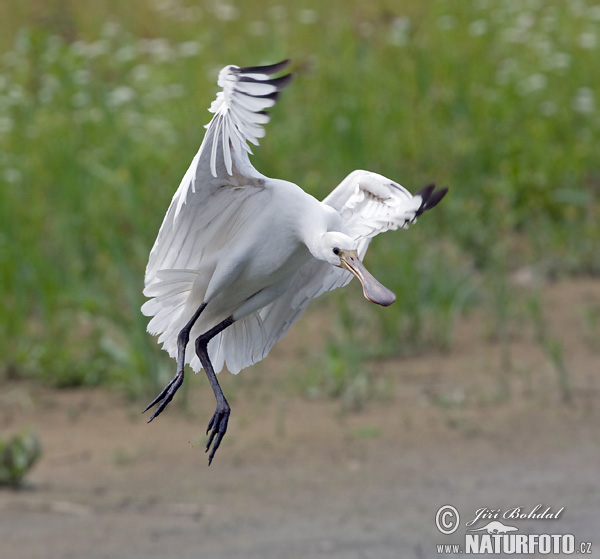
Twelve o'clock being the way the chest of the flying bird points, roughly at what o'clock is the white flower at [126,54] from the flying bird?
The white flower is roughly at 7 o'clock from the flying bird.

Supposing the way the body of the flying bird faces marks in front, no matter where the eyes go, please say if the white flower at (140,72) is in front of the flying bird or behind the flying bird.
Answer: behind

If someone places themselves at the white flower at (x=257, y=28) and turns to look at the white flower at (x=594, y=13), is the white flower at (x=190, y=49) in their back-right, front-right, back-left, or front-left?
back-right

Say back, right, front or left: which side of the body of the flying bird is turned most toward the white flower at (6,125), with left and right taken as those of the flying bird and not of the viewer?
back

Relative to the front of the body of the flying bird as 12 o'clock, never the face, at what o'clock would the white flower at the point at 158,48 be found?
The white flower is roughly at 7 o'clock from the flying bird.

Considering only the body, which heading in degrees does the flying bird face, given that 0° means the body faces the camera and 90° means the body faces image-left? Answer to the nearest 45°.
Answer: approximately 315°

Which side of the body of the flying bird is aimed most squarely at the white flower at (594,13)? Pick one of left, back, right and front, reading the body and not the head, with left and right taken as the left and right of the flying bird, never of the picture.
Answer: left

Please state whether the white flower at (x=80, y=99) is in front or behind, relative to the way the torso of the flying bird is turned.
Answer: behind

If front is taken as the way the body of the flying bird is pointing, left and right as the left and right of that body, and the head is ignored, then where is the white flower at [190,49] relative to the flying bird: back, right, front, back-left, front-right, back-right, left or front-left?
back-left

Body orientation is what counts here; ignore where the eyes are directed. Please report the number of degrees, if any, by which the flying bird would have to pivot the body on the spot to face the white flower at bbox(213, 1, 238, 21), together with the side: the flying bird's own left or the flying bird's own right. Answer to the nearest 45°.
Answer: approximately 135° to the flying bird's own left

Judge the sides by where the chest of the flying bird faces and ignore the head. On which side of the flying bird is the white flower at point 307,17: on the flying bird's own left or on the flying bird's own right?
on the flying bird's own left

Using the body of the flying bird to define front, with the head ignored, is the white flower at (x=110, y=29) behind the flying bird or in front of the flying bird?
behind

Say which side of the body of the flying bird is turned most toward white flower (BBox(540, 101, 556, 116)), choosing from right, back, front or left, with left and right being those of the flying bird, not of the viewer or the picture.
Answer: left
